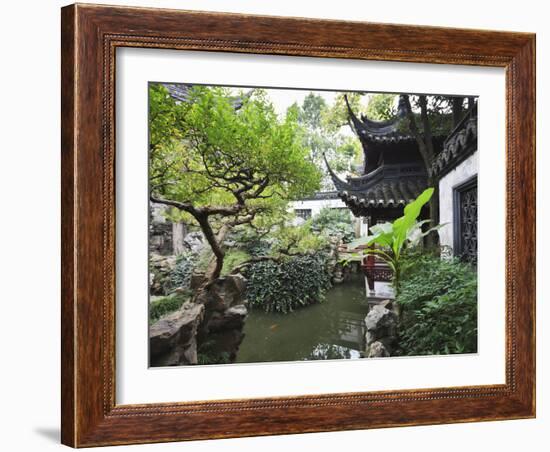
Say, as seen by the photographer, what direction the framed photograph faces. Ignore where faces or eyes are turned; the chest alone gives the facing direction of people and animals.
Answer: facing the viewer and to the right of the viewer
